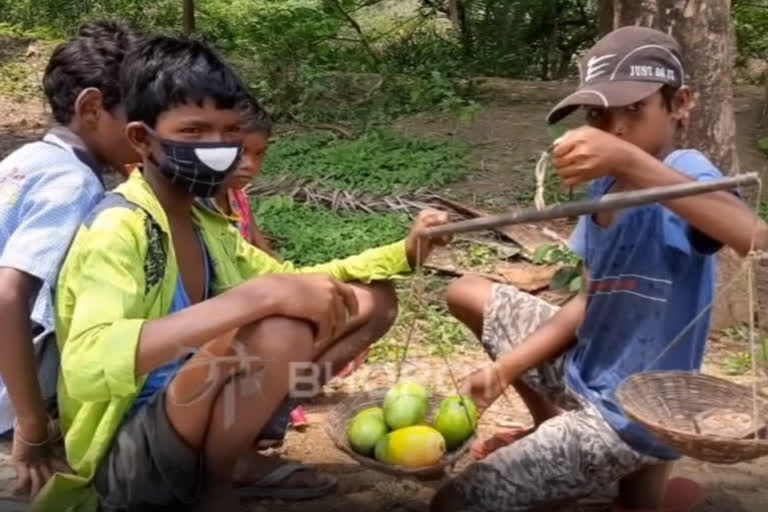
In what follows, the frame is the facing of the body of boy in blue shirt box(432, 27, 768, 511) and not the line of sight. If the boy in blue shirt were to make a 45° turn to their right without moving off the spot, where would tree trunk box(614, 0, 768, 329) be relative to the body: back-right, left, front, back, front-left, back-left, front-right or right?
right

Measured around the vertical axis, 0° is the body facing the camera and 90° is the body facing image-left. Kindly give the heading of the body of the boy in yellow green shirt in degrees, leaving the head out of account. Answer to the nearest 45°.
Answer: approximately 315°

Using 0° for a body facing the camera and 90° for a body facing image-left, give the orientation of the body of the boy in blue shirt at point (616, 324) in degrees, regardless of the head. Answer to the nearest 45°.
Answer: approximately 45°

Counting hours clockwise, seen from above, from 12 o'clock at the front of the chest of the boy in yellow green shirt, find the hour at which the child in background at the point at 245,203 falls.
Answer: The child in background is roughly at 8 o'clock from the boy in yellow green shirt.

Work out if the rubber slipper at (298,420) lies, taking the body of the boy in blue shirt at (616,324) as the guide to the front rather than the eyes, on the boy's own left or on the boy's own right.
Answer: on the boy's own right

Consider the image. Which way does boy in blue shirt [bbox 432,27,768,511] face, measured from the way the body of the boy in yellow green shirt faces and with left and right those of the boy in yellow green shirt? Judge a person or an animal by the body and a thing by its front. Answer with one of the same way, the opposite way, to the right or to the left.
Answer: to the right

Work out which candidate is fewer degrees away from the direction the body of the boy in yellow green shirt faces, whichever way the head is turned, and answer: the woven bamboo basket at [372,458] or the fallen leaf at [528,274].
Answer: the woven bamboo basket

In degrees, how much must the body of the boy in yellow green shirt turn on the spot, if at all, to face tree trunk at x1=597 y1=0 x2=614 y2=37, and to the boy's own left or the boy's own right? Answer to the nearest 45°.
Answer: approximately 90° to the boy's own left

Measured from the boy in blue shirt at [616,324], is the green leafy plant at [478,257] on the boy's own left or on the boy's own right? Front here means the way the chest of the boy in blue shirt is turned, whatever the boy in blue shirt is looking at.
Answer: on the boy's own right

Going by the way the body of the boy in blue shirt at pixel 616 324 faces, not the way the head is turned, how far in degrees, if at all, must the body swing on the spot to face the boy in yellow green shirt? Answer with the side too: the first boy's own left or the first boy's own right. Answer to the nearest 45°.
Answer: approximately 45° to the first boy's own right
